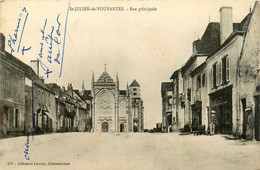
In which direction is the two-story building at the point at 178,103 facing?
to the viewer's left

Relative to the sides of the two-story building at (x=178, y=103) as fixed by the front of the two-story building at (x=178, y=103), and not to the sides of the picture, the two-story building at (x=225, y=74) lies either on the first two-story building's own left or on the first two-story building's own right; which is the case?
on the first two-story building's own left

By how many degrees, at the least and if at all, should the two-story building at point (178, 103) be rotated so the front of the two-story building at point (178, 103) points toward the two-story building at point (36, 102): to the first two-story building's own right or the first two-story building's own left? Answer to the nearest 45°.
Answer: approximately 45° to the first two-story building's own left

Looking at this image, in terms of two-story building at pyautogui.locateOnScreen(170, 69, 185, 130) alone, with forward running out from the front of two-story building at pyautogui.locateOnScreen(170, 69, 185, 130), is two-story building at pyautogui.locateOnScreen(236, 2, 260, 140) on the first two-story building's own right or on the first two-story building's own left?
on the first two-story building's own left
